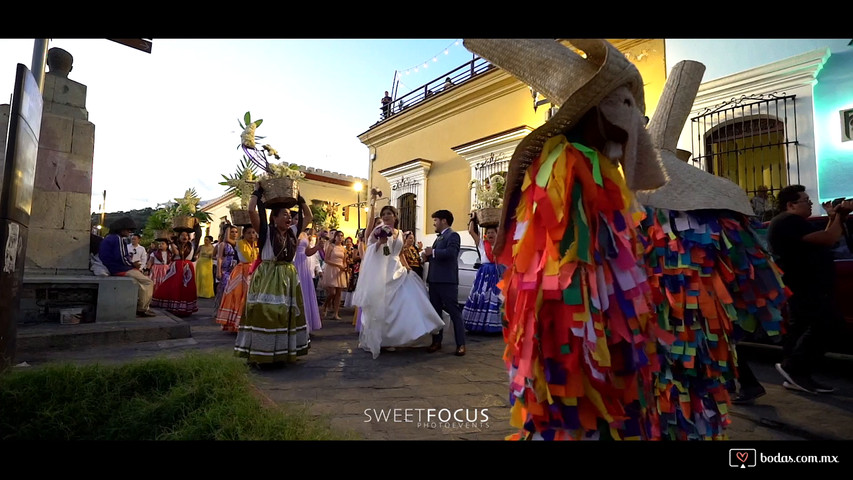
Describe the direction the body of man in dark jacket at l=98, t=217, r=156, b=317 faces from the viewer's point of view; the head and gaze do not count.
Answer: to the viewer's right

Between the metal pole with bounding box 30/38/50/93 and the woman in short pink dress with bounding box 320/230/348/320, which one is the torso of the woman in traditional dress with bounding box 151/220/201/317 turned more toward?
the metal pole

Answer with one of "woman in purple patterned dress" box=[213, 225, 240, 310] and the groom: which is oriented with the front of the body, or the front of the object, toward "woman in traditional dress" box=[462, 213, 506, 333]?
"woman in purple patterned dress" box=[213, 225, 240, 310]

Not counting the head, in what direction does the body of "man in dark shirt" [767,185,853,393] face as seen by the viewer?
to the viewer's right

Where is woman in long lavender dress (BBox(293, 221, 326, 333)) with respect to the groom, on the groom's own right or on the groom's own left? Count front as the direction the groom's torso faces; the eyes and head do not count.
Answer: on the groom's own right
